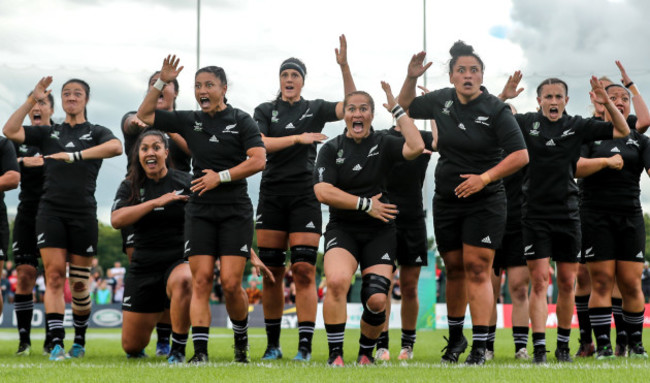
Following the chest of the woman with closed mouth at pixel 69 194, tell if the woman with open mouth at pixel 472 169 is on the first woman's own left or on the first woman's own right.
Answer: on the first woman's own left

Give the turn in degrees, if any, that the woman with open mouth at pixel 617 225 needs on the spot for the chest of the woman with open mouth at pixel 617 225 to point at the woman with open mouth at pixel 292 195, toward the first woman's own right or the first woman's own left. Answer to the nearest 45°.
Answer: approximately 45° to the first woman's own right

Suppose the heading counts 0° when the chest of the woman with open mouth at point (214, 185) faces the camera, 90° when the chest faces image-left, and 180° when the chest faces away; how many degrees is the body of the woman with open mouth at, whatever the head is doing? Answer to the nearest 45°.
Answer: approximately 0°

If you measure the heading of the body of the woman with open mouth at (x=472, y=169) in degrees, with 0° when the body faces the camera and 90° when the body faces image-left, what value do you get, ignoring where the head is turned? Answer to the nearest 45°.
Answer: approximately 0°

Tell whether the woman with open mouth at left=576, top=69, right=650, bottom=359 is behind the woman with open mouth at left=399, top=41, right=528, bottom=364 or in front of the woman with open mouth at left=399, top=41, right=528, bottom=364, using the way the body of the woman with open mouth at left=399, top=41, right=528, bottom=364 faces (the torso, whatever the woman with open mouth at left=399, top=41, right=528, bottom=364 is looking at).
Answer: behind

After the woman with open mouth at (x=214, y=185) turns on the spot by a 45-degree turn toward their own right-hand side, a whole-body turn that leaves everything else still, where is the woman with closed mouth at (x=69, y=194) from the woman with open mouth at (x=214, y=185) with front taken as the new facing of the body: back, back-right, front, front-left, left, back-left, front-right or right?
right

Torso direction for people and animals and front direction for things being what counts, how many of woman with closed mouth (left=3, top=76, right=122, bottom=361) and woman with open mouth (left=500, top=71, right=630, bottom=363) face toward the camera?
2
